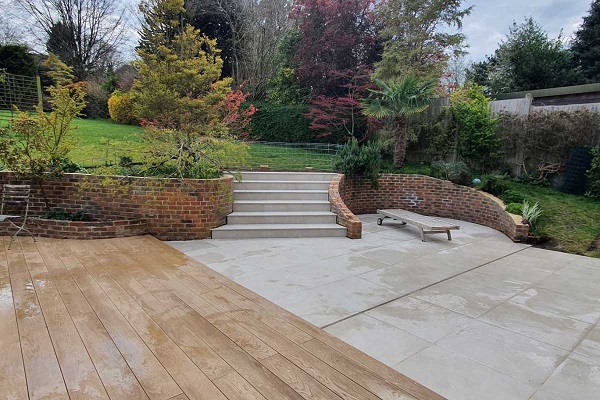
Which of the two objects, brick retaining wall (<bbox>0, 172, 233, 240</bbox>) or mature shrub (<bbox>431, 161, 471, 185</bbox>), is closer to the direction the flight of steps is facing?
the brick retaining wall

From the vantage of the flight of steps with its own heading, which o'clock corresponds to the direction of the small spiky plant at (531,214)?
The small spiky plant is roughly at 9 o'clock from the flight of steps.

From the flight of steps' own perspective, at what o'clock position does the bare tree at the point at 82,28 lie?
The bare tree is roughly at 5 o'clock from the flight of steps.

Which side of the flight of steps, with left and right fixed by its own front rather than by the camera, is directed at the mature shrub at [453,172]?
left

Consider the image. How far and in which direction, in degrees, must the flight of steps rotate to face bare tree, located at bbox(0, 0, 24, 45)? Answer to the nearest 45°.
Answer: approximately 135° to its right

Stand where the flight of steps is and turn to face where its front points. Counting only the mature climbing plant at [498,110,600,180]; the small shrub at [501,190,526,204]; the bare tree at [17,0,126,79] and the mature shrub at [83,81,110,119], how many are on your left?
2

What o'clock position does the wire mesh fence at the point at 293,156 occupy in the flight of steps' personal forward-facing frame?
The wire mesh fence is roughly at 6 o'clock from the flight of steps.

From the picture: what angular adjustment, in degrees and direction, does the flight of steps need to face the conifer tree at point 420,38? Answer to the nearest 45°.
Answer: approximately 135° to its left

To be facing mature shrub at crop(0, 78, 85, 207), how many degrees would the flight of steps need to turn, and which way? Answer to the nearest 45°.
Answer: approximately 90° to its right

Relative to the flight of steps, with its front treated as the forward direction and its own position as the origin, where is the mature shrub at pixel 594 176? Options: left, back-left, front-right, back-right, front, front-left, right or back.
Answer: left

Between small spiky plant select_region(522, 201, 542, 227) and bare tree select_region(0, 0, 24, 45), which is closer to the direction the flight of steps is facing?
the small spiky plant

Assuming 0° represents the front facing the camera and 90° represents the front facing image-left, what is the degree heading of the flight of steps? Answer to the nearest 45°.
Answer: approximately 0°

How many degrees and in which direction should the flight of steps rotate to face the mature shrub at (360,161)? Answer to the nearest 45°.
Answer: approximately 135° to its left
